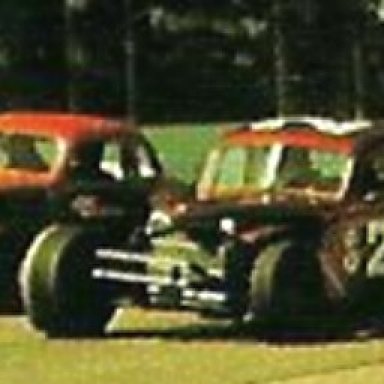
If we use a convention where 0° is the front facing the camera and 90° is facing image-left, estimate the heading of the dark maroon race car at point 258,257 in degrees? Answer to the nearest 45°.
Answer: approximately 45°
